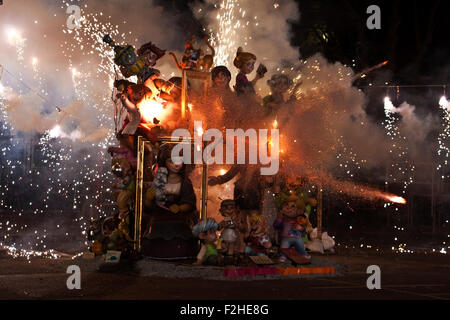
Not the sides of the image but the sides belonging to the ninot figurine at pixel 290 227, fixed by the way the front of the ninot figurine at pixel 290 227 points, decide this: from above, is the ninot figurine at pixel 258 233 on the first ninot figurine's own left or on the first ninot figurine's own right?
on the first ninot figurine's own right

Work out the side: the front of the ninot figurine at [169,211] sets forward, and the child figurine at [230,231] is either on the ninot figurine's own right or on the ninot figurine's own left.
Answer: on the ninot figurine's own left

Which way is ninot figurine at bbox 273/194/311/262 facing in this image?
toward the camera

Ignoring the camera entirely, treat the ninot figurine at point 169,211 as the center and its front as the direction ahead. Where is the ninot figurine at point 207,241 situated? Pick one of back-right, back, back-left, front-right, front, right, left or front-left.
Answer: front-left

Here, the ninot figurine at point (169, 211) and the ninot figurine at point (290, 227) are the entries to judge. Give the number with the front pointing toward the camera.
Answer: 2

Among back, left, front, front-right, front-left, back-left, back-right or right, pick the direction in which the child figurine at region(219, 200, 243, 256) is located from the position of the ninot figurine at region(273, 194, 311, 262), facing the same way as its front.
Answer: front-right

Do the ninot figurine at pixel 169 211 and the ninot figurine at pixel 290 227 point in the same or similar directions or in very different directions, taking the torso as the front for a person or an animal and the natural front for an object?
same or similar directions

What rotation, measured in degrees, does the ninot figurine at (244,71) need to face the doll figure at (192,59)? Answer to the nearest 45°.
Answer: approximately 90° to its right

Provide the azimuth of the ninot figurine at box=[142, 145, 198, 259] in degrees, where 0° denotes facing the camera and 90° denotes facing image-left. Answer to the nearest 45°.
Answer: approximately 0°

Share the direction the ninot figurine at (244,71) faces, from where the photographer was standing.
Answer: facing the viewer and to the right of the viewer

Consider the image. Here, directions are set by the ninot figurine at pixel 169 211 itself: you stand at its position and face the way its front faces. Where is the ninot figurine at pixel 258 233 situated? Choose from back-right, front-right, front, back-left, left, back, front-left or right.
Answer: left
